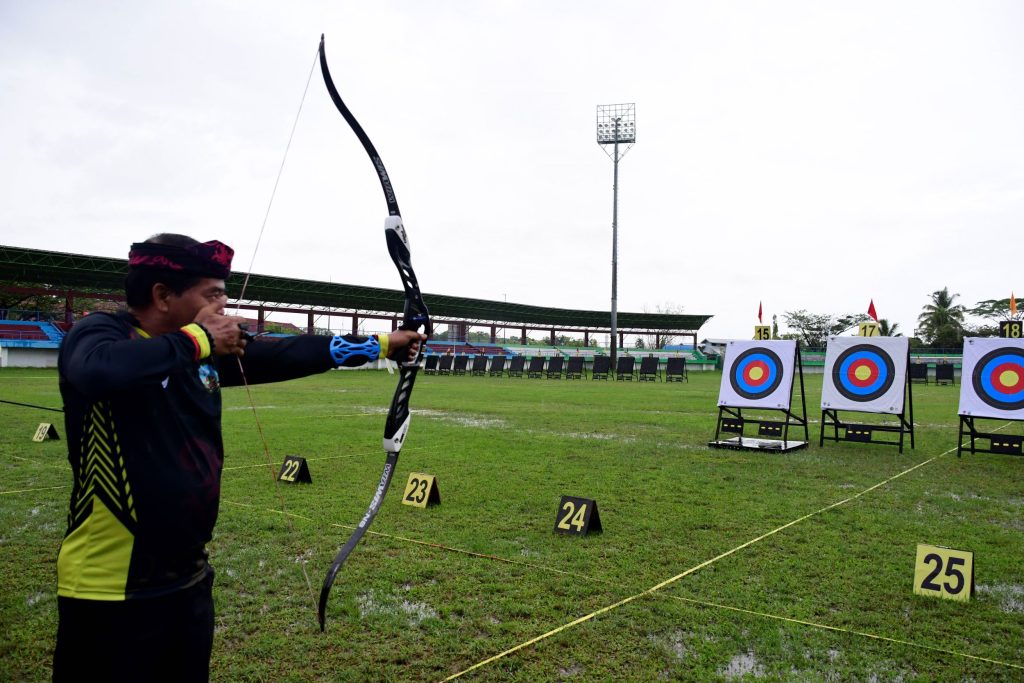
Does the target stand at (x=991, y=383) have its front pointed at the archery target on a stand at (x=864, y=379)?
no

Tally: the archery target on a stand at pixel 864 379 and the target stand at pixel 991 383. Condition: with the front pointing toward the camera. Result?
2

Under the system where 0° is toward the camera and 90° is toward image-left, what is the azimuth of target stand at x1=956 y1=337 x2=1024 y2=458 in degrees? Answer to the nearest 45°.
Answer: approximately 0°

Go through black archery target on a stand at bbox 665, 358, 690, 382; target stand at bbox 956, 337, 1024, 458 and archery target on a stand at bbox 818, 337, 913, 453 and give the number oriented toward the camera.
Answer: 3

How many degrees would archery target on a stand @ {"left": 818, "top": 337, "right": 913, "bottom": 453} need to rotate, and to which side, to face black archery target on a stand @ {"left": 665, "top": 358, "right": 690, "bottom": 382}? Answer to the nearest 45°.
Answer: approximately 180°

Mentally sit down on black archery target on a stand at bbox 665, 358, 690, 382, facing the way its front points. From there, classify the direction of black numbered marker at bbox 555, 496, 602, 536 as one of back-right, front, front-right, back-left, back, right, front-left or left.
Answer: front

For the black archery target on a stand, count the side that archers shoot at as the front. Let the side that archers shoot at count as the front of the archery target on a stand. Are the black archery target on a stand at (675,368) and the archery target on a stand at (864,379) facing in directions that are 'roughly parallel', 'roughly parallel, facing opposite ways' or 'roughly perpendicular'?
roughly parallel

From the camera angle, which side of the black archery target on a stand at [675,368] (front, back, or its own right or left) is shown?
front

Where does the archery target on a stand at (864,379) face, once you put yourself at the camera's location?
facing the viewer

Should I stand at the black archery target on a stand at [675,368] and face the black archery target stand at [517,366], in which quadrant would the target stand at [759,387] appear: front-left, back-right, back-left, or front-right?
back-left
